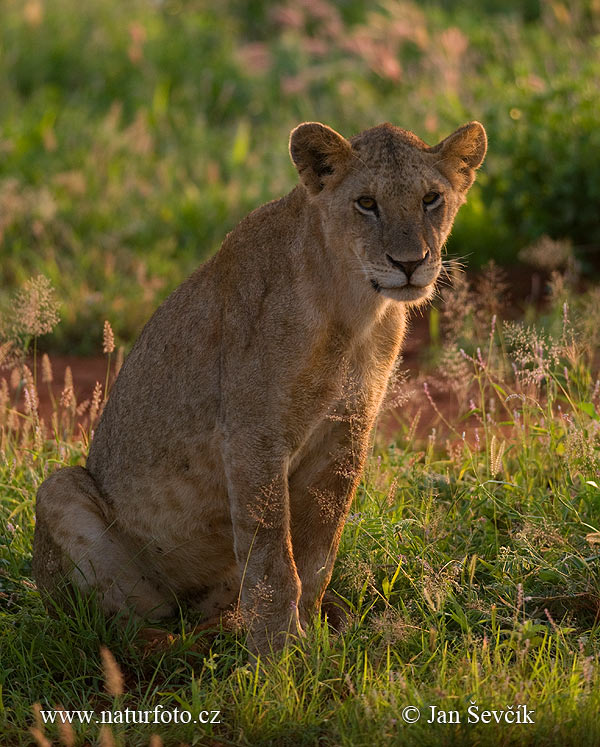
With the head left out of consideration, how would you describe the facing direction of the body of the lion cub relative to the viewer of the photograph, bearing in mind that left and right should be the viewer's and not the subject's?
facing the viewer and to the right of the viewer
